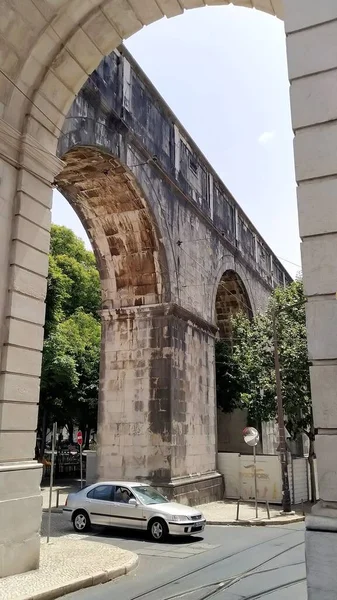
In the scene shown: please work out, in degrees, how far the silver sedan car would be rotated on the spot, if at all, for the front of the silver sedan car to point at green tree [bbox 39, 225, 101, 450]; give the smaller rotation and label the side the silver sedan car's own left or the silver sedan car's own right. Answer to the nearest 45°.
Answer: approximately 135° to the silver sedan car's own left

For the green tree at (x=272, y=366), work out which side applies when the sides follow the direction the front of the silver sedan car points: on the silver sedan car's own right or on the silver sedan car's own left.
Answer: on the silver sedan car's own left

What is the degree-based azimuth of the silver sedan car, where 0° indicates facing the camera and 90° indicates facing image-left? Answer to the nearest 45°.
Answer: approximately 315°
